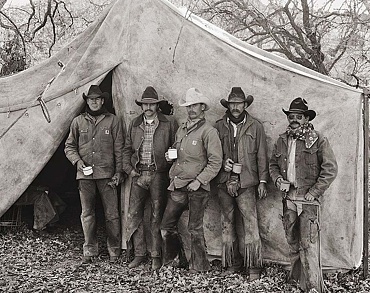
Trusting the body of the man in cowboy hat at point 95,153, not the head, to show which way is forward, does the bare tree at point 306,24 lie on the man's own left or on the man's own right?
on the man's own left

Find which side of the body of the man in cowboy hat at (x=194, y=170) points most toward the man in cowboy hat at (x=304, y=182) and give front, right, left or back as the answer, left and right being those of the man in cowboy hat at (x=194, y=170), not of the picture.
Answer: left

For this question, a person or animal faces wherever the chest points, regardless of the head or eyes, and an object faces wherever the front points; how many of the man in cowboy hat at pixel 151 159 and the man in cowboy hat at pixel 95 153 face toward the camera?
2

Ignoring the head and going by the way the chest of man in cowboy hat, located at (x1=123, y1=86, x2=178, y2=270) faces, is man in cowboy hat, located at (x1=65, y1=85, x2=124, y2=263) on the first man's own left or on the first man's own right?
on the first man's own right

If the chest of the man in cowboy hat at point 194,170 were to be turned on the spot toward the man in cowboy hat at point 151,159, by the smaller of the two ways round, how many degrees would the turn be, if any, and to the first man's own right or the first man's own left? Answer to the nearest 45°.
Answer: approximately 90° to the first man's own right

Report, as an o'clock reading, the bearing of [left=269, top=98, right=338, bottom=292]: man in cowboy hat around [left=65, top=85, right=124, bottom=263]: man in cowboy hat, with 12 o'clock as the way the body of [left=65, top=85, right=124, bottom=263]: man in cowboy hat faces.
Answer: [left=269, top=98, right=338, bottom=292]: man in cowboy hat is roughly at 10 o'clock from [left=65, top=85, right=124, bottom=263]: man in cowboy hat.

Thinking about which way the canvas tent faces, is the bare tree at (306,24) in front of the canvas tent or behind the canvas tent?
behind

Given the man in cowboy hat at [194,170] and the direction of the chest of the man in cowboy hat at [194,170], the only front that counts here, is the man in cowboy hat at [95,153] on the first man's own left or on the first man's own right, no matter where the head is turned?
on the first man's own right
